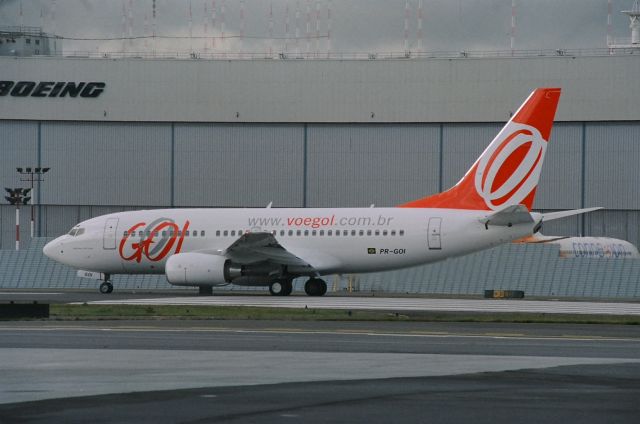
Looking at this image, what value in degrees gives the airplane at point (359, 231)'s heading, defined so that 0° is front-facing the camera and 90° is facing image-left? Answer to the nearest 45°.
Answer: approximately 90°
